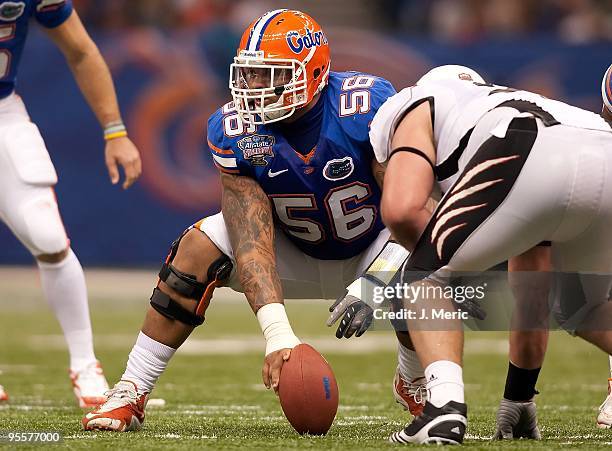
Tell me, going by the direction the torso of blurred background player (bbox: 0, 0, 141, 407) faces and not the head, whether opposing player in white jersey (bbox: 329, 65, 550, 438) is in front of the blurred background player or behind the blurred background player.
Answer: in front

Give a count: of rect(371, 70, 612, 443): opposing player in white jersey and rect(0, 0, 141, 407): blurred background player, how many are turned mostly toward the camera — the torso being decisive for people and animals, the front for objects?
1

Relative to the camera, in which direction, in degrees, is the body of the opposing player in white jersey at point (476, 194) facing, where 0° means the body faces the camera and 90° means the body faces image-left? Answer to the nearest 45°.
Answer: approximately 135°

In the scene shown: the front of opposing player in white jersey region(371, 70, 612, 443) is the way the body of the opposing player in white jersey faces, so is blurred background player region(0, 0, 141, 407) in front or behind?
in front

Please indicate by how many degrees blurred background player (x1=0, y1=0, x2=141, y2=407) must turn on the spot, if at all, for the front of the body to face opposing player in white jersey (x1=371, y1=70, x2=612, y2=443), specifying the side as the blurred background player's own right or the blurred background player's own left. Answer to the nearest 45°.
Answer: approximately 45° to the blurred background player's own left

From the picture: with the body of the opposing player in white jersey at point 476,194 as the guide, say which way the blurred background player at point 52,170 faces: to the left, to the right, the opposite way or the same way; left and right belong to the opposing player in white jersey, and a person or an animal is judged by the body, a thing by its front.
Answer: the opposite way

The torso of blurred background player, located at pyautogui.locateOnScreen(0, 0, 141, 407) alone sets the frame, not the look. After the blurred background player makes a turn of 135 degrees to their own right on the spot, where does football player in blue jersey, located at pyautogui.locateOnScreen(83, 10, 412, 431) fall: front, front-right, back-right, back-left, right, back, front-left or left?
back

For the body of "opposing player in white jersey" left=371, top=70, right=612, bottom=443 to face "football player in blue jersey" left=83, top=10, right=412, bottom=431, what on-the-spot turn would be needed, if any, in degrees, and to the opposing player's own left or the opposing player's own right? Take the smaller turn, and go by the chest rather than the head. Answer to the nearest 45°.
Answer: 0° — they already face them
